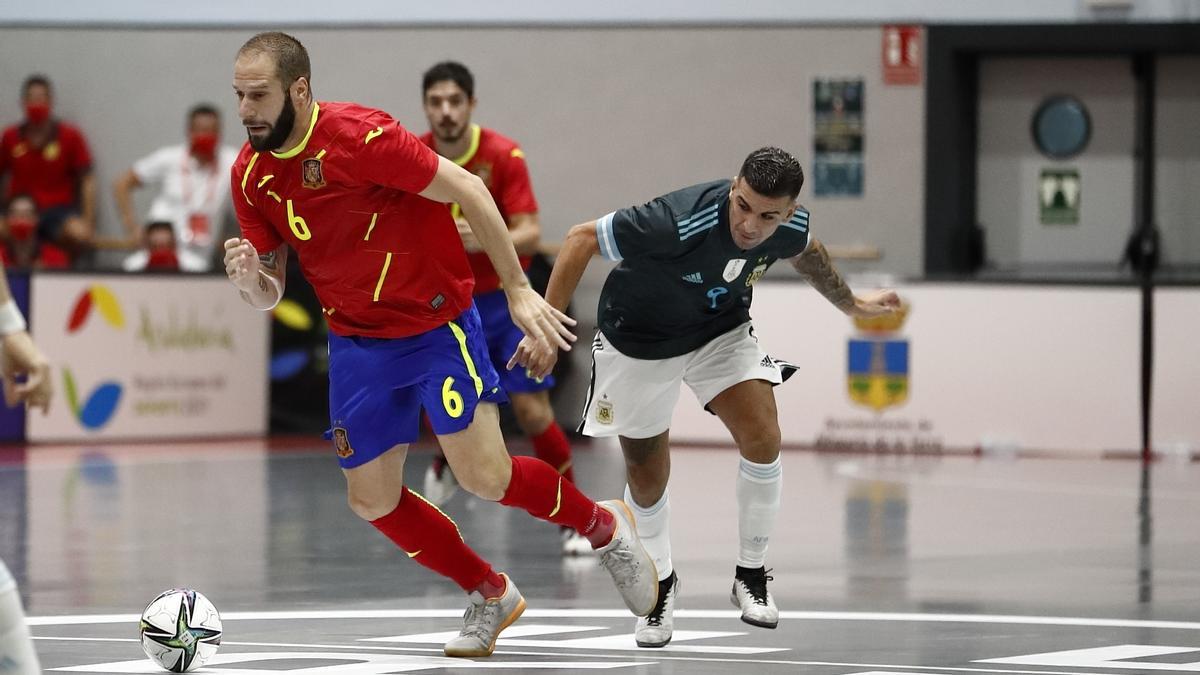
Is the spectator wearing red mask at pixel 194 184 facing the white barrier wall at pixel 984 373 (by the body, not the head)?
no

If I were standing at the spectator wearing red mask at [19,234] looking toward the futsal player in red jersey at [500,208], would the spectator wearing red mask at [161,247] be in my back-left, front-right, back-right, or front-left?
front-left

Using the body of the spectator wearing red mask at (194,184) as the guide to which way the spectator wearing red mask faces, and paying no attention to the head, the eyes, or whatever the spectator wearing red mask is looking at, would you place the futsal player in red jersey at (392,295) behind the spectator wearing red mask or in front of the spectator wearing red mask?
in front

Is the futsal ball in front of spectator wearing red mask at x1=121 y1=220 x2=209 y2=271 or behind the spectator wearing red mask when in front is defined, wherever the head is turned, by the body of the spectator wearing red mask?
in front

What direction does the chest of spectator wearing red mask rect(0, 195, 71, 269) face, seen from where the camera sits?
toward the camera

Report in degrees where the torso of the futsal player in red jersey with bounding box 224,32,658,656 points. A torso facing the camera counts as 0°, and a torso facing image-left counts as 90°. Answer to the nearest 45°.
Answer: approximately 45°

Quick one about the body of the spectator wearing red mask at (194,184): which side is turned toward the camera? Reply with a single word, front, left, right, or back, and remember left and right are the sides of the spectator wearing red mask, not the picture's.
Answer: front

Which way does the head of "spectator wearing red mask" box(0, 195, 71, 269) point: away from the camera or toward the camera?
toward the camera

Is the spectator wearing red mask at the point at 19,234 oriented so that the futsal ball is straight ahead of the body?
yes

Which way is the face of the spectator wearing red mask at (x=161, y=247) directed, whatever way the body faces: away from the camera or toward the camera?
toward the camera

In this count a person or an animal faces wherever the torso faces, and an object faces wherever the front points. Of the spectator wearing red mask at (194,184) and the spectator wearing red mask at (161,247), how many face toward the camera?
2

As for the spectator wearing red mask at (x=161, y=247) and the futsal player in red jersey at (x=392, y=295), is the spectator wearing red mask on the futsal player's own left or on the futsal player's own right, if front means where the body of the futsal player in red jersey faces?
on the futsal player's own right
